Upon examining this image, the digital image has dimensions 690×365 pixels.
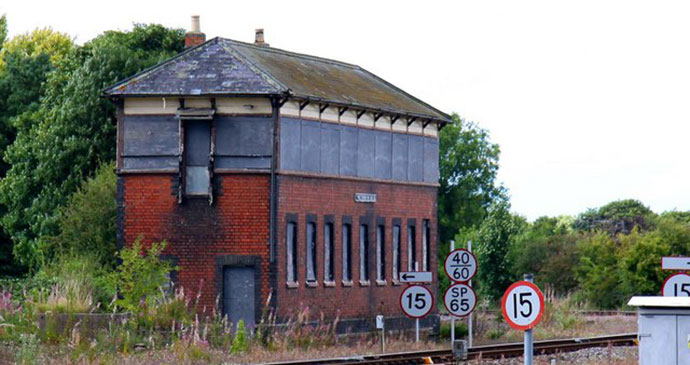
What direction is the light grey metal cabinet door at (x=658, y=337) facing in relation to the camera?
toward the camera

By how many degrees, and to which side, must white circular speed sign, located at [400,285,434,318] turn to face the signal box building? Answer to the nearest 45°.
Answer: approximately 135° to its right

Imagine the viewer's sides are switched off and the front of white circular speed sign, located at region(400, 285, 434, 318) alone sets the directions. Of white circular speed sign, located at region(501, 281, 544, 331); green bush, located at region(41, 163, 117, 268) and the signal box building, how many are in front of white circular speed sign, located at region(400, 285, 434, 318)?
1

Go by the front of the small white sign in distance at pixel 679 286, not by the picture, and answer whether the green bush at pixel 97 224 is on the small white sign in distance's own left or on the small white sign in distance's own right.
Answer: on the small white sign in distance's own right

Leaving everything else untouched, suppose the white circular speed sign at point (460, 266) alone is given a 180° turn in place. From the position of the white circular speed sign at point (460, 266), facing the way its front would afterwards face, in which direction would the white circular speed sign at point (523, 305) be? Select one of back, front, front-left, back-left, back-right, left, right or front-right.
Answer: back

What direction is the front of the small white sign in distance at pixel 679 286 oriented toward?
toward the camera
